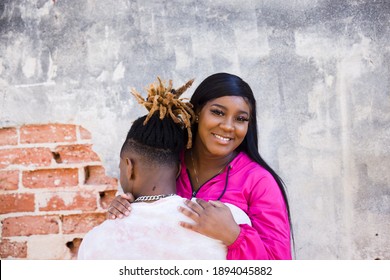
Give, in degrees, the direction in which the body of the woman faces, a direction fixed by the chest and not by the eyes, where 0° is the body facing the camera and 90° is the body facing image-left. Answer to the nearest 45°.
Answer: approximately 45°
